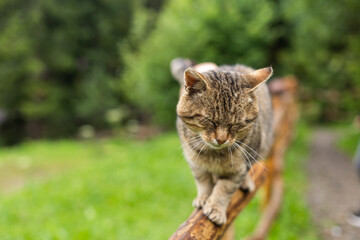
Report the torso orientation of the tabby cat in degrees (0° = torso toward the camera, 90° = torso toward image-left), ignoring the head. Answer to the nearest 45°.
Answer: approximately 0°

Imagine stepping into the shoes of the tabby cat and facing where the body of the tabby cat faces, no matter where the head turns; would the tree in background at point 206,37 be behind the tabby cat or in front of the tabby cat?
behind
